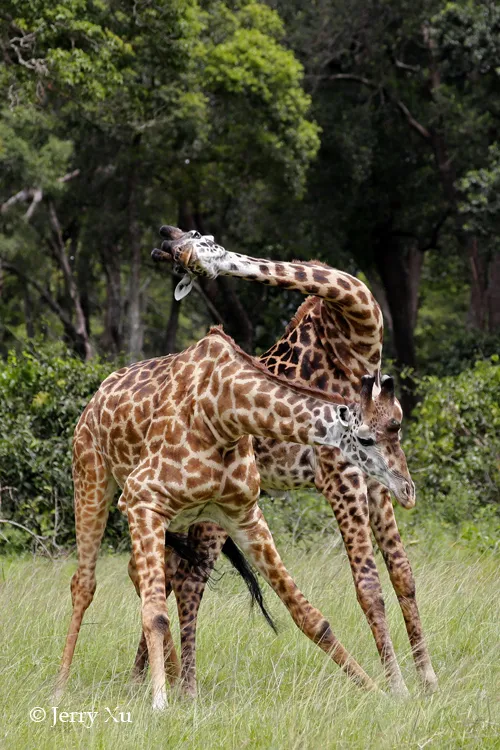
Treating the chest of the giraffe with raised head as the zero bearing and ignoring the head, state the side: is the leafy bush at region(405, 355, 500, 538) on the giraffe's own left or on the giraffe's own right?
on the giraffe's own left

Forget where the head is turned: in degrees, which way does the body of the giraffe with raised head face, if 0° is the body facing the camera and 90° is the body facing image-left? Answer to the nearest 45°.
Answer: approximately 270°

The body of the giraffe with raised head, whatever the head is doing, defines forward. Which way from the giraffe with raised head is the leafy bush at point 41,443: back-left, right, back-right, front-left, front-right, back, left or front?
back-left

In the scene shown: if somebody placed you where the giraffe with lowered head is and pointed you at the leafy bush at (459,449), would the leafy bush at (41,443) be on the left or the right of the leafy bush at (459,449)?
left
